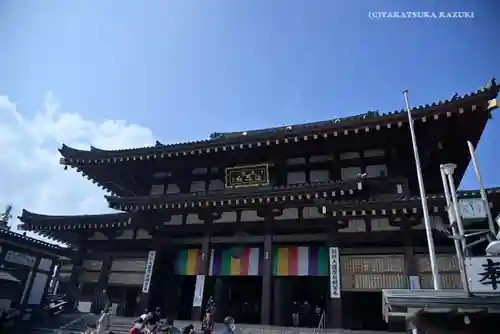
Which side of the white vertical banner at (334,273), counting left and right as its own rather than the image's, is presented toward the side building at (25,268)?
right

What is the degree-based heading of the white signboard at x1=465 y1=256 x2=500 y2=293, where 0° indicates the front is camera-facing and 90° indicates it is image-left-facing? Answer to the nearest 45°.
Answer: approximately 0°

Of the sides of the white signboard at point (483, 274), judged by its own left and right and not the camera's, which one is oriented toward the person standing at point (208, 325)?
right

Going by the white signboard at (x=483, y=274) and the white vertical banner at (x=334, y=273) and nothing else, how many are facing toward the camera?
2

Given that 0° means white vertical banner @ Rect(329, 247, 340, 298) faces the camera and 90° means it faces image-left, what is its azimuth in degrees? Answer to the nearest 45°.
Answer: approximately 0°
